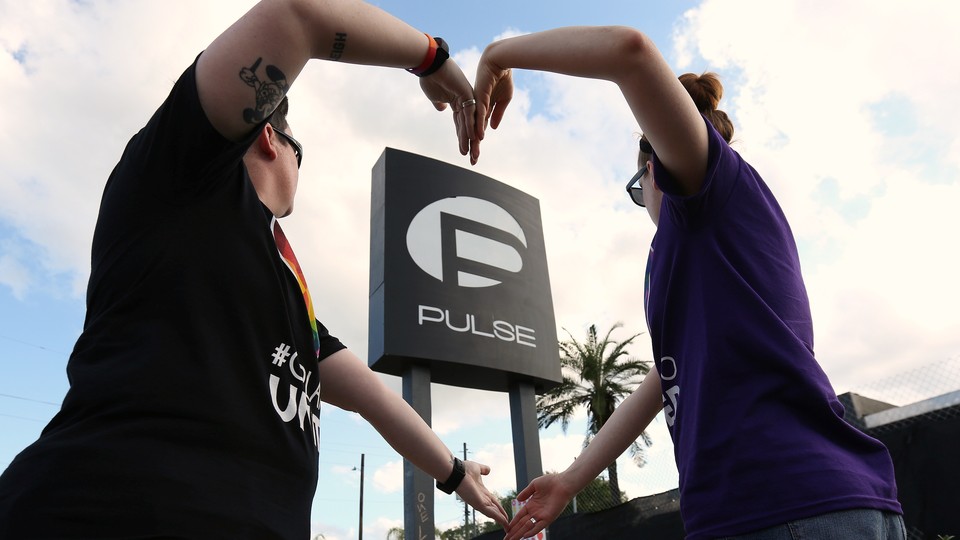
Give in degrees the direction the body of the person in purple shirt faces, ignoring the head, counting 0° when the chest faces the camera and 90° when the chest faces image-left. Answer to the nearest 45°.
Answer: approximately 90°

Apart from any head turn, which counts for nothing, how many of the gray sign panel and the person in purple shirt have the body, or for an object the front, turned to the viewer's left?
1

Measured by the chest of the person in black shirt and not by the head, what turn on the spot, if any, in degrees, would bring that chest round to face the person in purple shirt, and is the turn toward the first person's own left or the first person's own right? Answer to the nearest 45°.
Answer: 0° — they already face them

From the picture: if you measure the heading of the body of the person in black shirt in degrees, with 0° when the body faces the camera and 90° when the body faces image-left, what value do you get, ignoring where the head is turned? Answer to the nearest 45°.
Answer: approximately 270°

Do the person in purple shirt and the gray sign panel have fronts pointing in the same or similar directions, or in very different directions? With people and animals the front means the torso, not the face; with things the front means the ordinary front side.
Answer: very different directions

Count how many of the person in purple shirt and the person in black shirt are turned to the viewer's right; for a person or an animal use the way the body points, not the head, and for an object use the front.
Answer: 1
